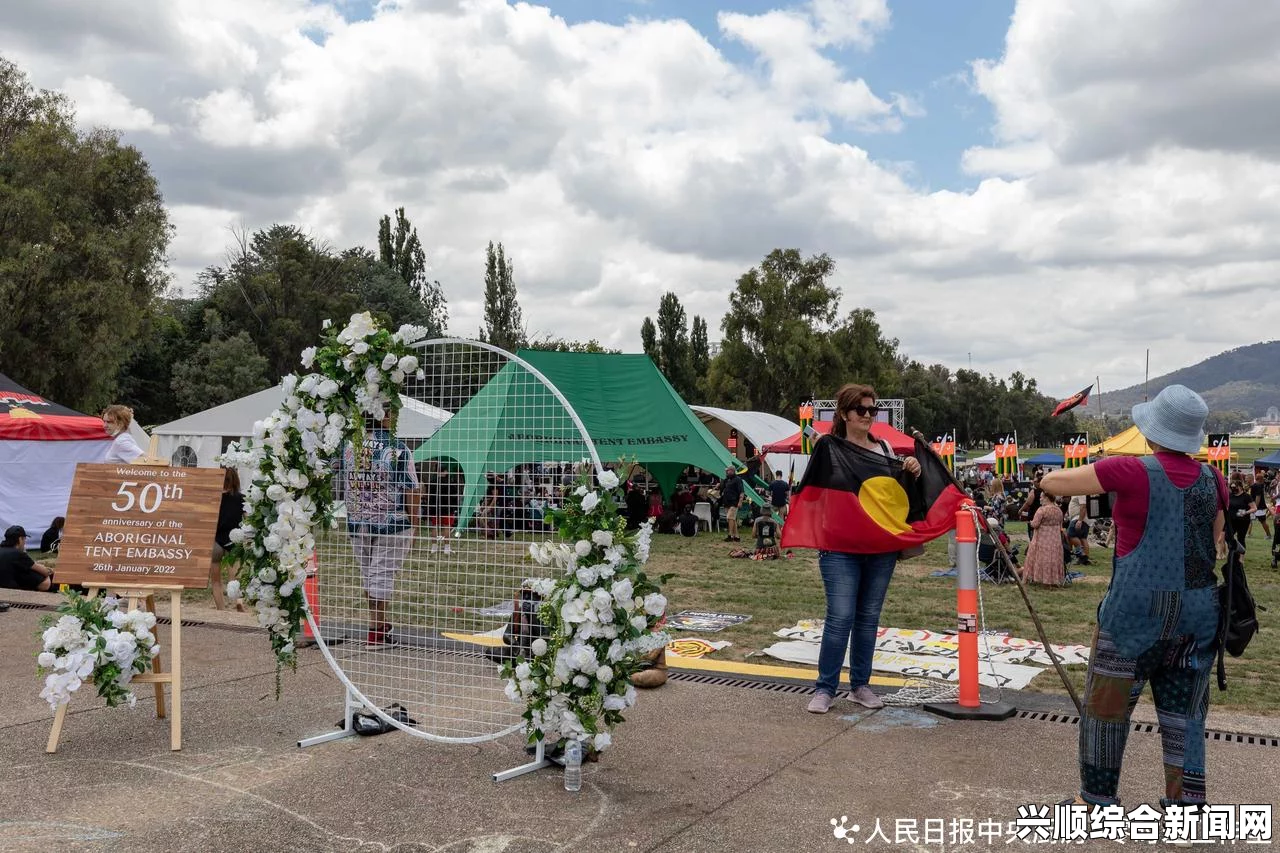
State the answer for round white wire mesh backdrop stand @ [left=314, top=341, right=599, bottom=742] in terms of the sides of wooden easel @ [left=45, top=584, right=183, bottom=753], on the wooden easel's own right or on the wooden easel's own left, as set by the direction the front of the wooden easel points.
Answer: on the wooden easel's own left

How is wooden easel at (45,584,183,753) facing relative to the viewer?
toward the camera

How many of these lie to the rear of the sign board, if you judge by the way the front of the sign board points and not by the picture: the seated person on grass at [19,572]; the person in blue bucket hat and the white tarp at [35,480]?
2

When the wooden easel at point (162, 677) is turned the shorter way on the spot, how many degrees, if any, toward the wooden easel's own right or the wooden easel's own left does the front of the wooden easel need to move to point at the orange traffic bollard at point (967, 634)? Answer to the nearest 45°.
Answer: approximately 90° to the wooden easel's own left

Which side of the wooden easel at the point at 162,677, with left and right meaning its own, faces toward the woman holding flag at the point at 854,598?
left

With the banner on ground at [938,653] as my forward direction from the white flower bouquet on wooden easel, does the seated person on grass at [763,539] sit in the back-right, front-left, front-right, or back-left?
front-left

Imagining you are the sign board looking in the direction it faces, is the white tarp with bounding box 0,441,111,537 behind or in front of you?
behind

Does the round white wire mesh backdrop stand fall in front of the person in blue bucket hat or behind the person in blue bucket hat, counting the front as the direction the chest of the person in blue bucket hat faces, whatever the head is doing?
in front

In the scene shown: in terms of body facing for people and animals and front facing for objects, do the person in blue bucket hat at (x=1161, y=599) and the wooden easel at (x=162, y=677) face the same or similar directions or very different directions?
very different directions

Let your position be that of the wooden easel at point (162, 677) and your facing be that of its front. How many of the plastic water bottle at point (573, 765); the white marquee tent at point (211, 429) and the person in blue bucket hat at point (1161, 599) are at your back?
1

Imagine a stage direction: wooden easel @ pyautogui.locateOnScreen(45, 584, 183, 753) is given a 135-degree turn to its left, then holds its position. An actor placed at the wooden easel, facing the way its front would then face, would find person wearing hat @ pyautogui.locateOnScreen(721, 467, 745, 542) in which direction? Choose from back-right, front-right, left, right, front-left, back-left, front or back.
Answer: front

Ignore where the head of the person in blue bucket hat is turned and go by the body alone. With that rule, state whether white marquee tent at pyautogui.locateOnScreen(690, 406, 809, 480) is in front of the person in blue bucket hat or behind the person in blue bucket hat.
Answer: in front
